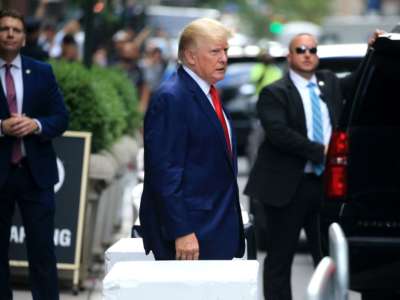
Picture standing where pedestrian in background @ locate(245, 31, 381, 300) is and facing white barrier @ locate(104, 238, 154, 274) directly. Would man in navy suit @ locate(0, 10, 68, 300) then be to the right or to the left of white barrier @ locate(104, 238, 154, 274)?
right

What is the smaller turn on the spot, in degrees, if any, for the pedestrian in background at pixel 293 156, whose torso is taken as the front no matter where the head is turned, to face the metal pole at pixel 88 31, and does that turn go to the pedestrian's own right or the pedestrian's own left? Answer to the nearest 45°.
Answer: approximately 180°

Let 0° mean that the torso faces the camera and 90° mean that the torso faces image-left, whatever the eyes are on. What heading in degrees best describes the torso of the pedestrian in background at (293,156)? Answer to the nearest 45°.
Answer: approximately 315°

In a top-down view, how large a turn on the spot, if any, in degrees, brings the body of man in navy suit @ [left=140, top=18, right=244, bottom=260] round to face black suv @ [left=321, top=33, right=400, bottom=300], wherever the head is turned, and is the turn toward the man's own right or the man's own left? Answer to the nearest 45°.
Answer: approximately 90° to the man's own left

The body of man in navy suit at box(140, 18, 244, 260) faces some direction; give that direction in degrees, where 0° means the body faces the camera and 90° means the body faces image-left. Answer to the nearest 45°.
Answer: approximately 315°
